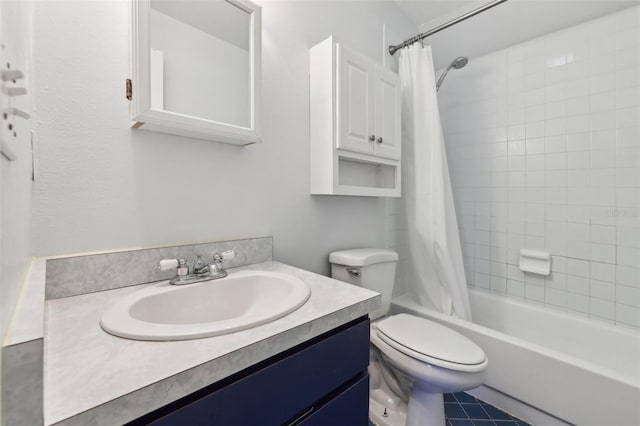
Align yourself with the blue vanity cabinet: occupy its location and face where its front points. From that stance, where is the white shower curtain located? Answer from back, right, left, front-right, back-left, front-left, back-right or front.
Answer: left

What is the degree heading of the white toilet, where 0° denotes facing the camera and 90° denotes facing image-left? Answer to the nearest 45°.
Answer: approximately 315°

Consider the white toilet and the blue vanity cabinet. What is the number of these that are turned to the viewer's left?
0

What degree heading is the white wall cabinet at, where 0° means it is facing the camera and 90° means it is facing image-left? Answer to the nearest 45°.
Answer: approximately 315°

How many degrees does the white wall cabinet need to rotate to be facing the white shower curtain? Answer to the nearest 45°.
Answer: approximately 90° to its left

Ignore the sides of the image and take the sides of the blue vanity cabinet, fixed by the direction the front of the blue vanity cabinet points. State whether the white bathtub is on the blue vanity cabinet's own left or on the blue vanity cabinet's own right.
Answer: on the blue vanity cabinet's own left

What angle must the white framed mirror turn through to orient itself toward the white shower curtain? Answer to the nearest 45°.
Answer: approximately 45° to its left

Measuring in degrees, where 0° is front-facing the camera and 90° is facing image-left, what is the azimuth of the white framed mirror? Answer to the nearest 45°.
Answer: approximately 315°

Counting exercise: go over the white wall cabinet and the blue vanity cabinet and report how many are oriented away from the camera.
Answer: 0
